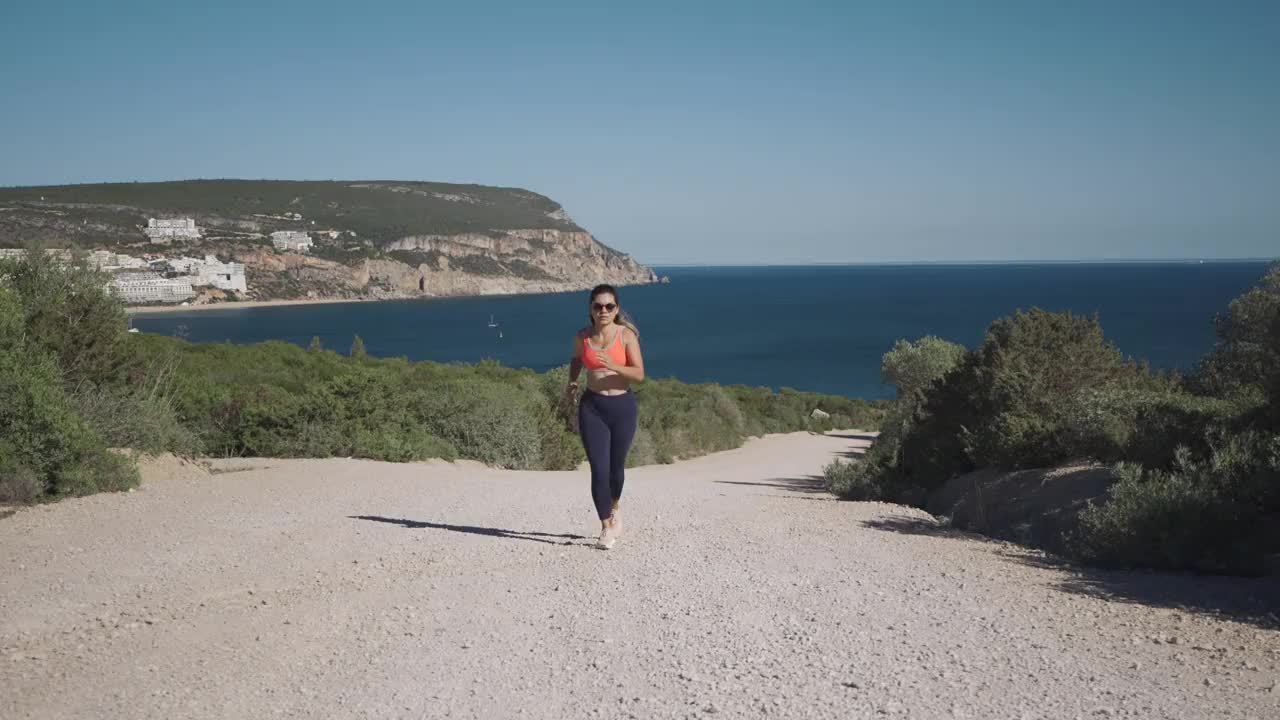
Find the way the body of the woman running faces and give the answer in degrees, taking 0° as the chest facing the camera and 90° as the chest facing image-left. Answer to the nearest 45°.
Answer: approximately 0°

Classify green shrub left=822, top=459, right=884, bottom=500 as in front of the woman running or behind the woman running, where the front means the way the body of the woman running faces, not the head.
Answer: behind

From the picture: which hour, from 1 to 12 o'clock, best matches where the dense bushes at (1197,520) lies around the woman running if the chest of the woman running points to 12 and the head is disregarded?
The dense bushes is roughly at 9 o'clock from the woman running.

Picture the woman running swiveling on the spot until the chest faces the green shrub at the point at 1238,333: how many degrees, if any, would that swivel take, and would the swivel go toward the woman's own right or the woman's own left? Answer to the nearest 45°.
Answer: approximately 135° to the woman's own left

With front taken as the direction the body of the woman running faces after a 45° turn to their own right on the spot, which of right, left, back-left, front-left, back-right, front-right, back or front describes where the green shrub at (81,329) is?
right

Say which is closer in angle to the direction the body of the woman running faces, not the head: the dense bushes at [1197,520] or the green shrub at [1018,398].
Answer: the dense bushes

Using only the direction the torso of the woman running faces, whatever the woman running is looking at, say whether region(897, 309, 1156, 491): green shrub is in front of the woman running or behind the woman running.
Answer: behind

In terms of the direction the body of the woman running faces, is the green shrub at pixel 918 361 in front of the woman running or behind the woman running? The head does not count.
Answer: behind
